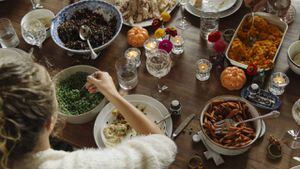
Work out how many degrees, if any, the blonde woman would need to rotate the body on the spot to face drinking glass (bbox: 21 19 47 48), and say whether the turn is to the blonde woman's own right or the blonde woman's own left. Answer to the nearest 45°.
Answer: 0° — they already face it

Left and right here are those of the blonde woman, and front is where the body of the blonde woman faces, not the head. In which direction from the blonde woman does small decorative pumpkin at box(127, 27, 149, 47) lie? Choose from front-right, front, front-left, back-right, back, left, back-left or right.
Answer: front-right

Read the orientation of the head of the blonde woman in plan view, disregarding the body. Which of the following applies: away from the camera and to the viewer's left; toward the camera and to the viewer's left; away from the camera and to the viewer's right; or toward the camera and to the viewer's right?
away from the camera and to the viewer's right

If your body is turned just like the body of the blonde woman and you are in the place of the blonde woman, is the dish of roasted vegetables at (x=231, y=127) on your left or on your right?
on your right

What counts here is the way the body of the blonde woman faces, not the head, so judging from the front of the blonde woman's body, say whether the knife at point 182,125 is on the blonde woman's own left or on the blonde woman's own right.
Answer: on the blonde woman's own right

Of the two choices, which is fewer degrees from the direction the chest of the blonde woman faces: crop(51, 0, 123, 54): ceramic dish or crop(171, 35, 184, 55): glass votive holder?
the ceramic dish

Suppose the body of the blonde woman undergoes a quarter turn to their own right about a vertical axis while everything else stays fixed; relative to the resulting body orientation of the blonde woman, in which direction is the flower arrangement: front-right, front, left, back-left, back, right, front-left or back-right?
front-left

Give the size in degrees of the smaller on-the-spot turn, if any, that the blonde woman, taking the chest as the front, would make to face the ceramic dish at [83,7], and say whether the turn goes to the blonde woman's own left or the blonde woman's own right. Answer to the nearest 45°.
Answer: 0° — they already face it

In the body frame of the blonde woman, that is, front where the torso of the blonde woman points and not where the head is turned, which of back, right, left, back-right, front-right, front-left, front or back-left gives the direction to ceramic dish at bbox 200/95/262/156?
right

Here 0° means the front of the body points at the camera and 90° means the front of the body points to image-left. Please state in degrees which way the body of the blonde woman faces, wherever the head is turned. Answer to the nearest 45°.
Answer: approximately 180°

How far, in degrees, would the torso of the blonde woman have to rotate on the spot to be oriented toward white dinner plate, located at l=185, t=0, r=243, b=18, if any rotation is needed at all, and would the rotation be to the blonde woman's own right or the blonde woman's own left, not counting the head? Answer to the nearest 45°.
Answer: approximately 45° to the blonde woman's own right

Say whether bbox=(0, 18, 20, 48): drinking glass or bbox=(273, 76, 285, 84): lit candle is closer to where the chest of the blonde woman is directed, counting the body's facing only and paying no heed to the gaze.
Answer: the drinking glass

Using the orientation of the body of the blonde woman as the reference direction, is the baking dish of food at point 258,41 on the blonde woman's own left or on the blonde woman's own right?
on the blonde woman's own right
